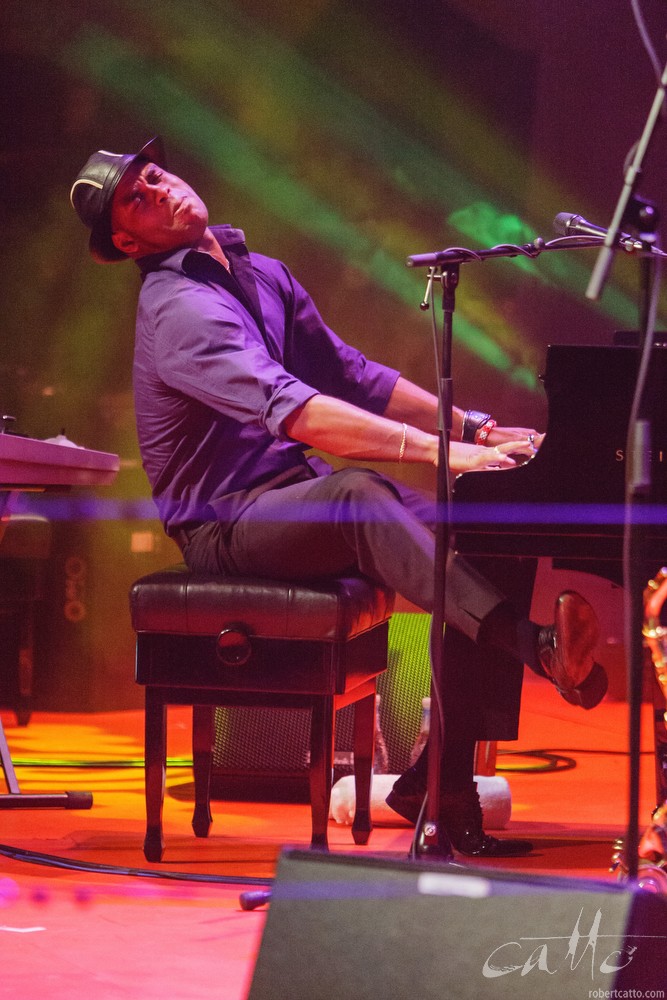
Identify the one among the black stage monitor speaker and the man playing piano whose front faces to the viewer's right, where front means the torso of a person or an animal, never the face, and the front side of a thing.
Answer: the man playing piano

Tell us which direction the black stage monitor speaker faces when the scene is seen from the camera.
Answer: facing away from the viewer

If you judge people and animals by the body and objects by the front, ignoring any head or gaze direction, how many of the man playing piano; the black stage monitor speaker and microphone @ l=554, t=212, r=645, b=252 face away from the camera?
1

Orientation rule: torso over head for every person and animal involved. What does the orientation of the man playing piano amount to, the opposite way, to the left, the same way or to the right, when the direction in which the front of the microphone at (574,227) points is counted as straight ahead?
the opposite way

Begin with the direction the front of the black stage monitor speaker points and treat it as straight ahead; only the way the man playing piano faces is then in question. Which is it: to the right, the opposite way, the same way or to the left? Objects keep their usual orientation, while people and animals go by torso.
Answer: to the right

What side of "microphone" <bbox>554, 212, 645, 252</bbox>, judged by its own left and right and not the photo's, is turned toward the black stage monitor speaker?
left

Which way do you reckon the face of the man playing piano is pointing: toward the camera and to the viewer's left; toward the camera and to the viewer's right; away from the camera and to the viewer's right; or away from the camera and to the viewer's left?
toward the camera and to the viewer's right

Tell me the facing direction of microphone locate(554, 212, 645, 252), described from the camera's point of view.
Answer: facing to the left of the viewer

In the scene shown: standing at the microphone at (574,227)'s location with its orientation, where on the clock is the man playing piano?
The man playing piano is roughly at 1 o'clock from the microphone.

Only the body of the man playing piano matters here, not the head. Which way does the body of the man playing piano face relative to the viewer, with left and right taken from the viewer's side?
facing to the right of the viewer

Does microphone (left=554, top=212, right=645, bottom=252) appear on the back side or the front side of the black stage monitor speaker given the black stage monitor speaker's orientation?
on the front side
